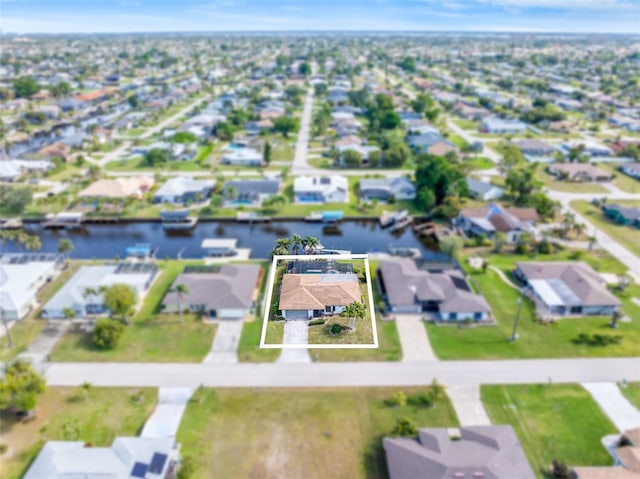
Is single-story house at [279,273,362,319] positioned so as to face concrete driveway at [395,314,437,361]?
no

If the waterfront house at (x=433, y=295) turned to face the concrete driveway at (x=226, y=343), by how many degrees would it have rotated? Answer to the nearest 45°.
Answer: approximately 45° to its right

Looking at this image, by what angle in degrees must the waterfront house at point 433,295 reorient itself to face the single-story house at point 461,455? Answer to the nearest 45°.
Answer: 0° — it already faces it

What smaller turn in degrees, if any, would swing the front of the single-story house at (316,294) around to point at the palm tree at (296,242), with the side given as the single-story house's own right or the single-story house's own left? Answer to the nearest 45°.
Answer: approximately 135° to the single-story house's own right

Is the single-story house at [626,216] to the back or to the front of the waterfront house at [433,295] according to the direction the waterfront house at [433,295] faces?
to the back

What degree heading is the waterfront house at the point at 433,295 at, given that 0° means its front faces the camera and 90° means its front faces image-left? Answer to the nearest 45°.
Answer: approximately 0°

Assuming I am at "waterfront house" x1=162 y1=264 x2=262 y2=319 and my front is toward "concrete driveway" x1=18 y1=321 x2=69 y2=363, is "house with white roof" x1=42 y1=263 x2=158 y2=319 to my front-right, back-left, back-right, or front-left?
front-right

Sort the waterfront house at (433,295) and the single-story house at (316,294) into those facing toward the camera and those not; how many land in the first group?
2

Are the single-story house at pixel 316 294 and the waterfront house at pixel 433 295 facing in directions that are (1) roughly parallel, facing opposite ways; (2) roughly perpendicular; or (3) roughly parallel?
roughly parallel

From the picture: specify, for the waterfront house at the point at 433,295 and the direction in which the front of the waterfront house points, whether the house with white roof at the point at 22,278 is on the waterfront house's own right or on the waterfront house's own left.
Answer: on the waterfront house's own right

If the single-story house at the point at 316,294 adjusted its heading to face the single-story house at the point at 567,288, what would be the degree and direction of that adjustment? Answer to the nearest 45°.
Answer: approximately 135° to its left

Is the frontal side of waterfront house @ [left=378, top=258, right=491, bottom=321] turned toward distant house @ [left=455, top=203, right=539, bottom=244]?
no

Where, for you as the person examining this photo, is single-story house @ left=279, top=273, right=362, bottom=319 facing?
facing the viewer

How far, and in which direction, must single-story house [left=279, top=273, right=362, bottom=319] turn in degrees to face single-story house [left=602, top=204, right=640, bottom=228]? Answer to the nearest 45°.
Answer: approximately 135° to its left

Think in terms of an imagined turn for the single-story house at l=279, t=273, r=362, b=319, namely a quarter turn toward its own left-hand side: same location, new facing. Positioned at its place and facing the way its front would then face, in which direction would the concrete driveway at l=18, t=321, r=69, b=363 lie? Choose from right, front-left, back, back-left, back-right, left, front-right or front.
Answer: back-left

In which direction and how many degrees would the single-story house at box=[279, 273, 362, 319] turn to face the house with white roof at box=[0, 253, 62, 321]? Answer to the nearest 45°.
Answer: approximately 135° to its right
